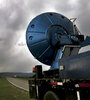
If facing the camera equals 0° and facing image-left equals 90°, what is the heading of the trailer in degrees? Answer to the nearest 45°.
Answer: approximately 270°
